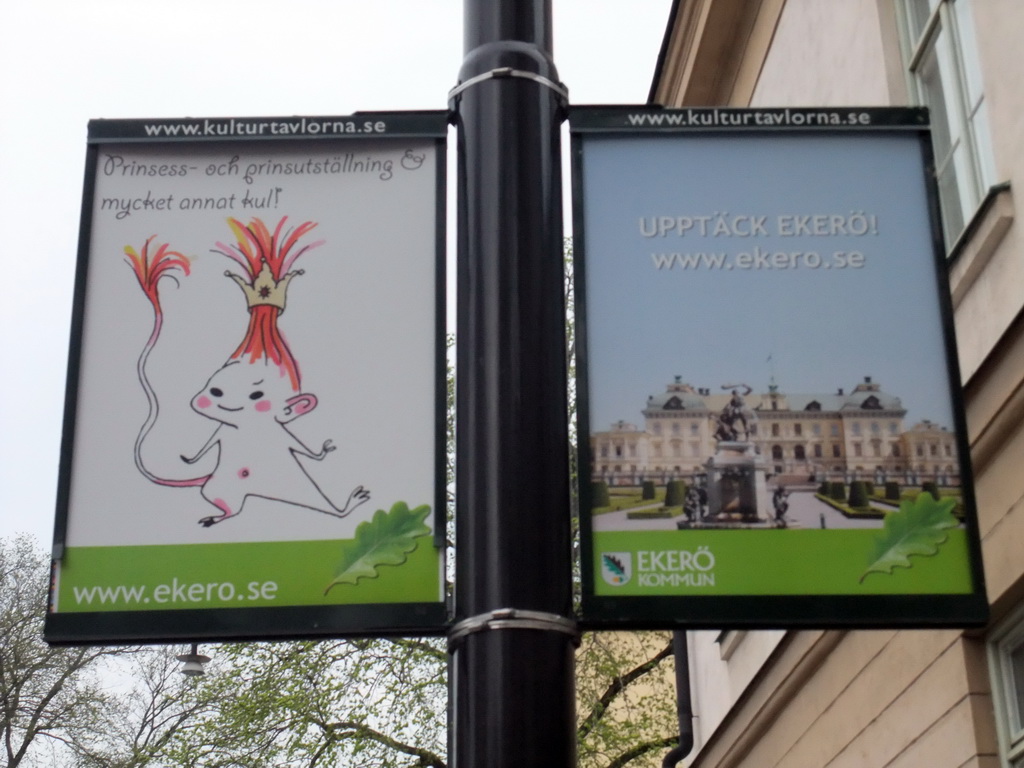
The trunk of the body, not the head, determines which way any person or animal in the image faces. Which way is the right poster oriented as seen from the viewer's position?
toward the camera

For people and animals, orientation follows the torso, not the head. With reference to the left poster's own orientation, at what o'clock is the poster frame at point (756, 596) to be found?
The poster frame is roughly at 9 o'clock from the left poster.

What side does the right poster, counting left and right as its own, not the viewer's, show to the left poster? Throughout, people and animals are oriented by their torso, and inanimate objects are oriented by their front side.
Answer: right

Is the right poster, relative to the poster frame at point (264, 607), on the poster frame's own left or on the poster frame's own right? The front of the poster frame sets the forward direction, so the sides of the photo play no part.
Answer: on the poster frame's own left

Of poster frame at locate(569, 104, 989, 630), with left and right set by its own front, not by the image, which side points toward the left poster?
right

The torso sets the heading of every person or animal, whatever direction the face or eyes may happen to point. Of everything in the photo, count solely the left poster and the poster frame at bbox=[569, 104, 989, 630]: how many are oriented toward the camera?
2

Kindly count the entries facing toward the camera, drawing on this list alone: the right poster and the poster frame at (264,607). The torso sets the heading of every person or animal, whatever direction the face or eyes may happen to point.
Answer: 2

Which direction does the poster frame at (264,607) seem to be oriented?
toward the camera

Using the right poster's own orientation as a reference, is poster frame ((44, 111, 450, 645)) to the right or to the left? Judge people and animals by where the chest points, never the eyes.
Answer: on its right

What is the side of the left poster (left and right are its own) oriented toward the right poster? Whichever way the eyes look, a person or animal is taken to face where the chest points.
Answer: left
